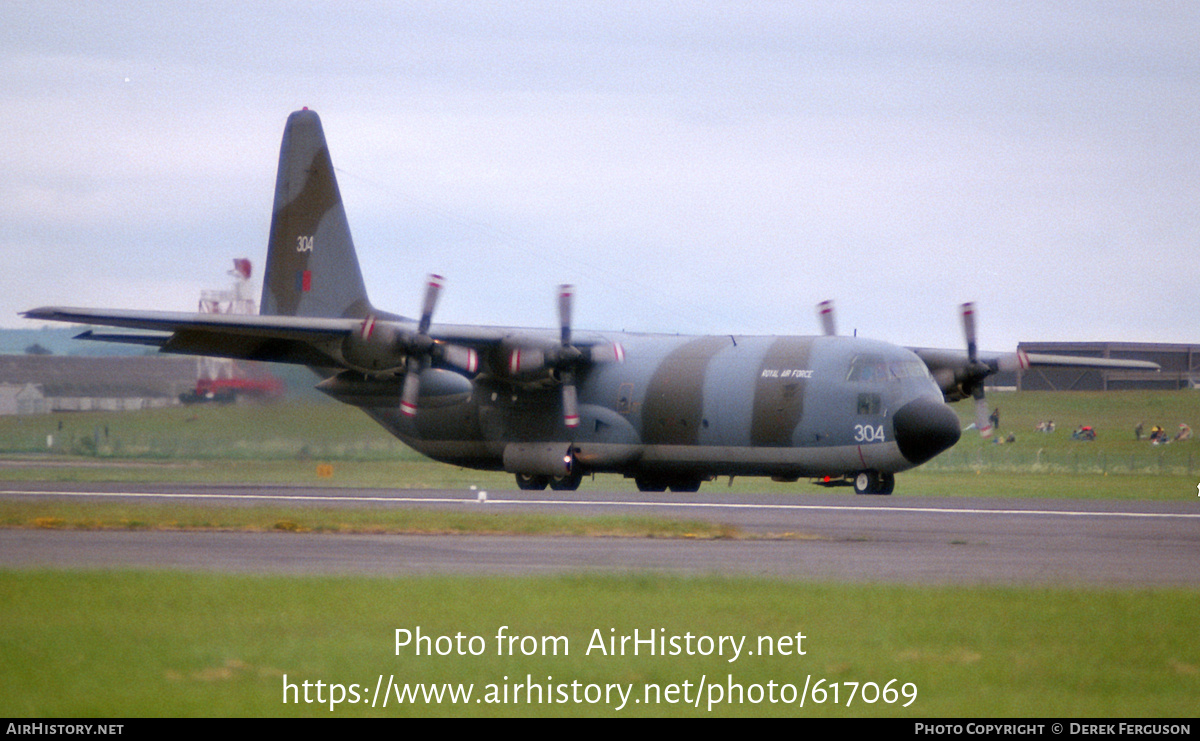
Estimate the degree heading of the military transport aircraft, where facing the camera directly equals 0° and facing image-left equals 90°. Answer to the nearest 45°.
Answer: approximately 315°
